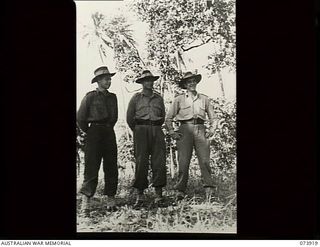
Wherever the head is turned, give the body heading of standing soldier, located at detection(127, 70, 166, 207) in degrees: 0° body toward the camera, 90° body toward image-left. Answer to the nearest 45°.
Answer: approximately 0°
